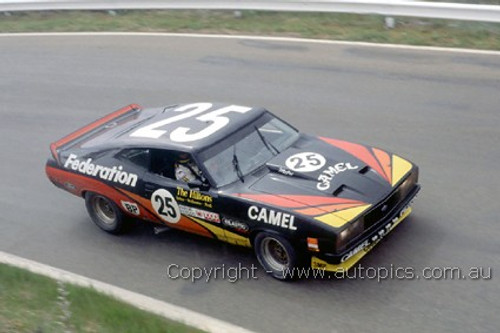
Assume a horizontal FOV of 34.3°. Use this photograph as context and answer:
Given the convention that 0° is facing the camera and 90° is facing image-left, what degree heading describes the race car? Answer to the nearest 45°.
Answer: approximately 315°
